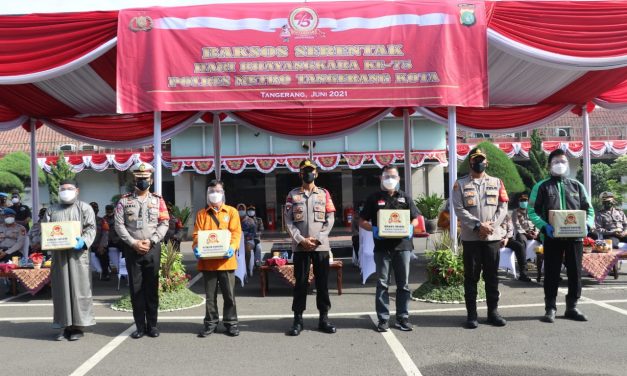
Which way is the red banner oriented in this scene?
toward the camera

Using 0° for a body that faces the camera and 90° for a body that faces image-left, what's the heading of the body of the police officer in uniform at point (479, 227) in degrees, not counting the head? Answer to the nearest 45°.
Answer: approximately 0°

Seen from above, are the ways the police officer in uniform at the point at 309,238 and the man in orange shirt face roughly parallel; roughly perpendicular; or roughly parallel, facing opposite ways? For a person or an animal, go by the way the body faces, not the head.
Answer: roughly parallel

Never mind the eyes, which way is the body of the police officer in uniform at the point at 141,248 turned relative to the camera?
toward the camera

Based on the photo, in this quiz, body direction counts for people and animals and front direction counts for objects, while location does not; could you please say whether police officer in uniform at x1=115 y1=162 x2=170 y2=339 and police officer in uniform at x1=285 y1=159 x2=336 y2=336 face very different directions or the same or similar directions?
same or similar directions

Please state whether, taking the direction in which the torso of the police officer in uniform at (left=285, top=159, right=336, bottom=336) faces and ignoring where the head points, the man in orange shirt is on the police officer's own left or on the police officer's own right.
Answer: on the police officer's own right

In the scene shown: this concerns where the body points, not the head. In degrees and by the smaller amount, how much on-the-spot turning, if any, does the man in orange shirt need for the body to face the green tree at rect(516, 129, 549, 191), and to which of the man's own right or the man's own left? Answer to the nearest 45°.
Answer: approximately 135° to the man's own left

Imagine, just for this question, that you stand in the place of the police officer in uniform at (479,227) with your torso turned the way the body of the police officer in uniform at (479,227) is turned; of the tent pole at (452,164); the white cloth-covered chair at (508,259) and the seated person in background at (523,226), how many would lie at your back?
3

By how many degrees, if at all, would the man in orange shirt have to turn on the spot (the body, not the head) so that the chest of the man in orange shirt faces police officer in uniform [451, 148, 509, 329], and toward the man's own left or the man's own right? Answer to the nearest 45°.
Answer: approximately 90° to the man's own left

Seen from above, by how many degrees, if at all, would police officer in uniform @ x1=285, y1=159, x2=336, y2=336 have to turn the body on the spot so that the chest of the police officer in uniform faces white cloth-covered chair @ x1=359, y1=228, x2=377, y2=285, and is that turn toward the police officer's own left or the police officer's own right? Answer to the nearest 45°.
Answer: approximately 180°

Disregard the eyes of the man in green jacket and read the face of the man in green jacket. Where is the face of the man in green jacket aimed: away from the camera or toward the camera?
toward the camera

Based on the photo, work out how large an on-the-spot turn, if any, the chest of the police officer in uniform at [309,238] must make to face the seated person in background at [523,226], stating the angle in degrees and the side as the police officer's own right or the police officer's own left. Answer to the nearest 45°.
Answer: approximately 135° to the police officer's own left
